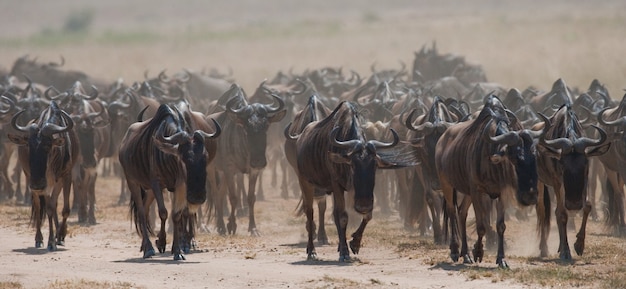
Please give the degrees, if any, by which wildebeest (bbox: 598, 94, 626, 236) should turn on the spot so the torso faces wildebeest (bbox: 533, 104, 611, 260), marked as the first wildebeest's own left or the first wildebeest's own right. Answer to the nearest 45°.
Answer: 0° — it already faces it

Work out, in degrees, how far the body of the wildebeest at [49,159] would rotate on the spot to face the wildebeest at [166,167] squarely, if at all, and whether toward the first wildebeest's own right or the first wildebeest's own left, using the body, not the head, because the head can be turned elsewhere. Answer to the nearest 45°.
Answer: approximately 45° to the first wildebeest's own left

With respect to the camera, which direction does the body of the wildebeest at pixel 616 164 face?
toward the camera

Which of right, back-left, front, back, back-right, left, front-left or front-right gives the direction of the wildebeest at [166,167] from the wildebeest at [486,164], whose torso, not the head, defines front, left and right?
back-right

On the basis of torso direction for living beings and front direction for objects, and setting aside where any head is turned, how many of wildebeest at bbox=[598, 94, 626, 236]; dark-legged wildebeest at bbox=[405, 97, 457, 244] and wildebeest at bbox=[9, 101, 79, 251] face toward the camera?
3

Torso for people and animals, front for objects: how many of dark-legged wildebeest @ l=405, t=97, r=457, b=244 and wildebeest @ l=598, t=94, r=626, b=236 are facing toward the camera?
2

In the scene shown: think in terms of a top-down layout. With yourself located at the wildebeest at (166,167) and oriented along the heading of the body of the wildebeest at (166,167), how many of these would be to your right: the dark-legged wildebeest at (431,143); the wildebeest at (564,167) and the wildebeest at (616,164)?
0

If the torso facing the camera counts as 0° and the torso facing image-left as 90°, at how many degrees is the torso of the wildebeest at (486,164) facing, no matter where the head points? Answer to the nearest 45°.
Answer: approximately 315°

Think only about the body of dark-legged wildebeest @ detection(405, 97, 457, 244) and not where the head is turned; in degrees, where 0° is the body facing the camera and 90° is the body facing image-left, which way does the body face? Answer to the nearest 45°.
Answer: approximately 0°

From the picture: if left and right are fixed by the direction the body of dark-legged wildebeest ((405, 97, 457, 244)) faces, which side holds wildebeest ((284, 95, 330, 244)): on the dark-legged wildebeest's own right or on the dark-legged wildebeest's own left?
on the dark-legged wildebeest's own right

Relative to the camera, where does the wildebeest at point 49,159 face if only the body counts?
toward the camera

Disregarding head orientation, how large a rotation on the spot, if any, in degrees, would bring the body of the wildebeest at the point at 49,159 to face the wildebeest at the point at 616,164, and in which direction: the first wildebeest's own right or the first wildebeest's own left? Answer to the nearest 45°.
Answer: approximately 90° to the first wildebeest's own left

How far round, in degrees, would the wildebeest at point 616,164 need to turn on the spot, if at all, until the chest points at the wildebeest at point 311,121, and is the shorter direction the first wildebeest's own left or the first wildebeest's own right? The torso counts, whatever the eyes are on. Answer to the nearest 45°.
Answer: approximately 45° to the first wildebeest's own right
